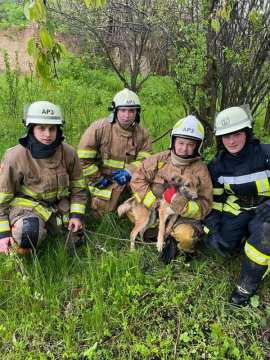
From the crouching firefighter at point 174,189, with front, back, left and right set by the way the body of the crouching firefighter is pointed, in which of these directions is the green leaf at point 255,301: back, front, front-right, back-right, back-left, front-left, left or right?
front-left

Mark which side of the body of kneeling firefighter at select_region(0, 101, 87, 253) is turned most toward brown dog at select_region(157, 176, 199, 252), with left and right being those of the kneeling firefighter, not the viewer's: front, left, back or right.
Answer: left

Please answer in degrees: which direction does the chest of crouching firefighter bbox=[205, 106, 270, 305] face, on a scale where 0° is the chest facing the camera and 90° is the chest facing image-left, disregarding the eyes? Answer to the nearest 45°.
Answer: approximately 45°

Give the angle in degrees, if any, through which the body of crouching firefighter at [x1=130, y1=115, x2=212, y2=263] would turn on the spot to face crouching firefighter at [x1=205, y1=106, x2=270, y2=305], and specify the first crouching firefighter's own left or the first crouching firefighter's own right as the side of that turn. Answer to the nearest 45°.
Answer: approximately 90° to the first crouching firefighter's own left

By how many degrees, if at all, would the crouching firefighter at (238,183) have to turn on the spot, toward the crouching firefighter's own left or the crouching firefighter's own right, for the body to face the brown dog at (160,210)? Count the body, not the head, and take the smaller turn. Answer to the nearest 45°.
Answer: approximately 45° to the crouching firefighter's own right

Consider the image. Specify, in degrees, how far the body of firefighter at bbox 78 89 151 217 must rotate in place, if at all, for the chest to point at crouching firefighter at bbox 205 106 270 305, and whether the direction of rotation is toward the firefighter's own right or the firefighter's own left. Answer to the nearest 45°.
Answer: approximately 45° to the firefighter's own left

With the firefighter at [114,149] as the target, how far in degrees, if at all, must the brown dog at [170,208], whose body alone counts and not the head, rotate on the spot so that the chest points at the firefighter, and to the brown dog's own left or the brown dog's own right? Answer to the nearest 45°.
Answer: approximately 180°

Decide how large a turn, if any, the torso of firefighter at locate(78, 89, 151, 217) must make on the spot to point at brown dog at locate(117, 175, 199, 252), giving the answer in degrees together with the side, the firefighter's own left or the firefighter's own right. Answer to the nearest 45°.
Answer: approximately 45° to the firefighter's own left

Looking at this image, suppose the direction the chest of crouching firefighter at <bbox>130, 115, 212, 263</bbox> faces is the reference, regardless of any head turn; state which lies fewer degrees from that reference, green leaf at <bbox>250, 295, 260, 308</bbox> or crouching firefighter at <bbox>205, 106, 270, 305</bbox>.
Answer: the green leaf

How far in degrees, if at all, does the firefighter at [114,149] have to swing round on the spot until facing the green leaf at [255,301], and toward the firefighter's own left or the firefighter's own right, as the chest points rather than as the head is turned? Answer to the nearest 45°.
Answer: approximately 45° to the firefighter's own left

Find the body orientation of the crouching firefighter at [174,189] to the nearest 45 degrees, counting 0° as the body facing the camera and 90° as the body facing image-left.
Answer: approximately 0°

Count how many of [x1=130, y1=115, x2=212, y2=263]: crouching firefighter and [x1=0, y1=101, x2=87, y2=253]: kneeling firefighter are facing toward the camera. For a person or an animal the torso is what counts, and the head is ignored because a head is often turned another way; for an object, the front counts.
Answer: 2
